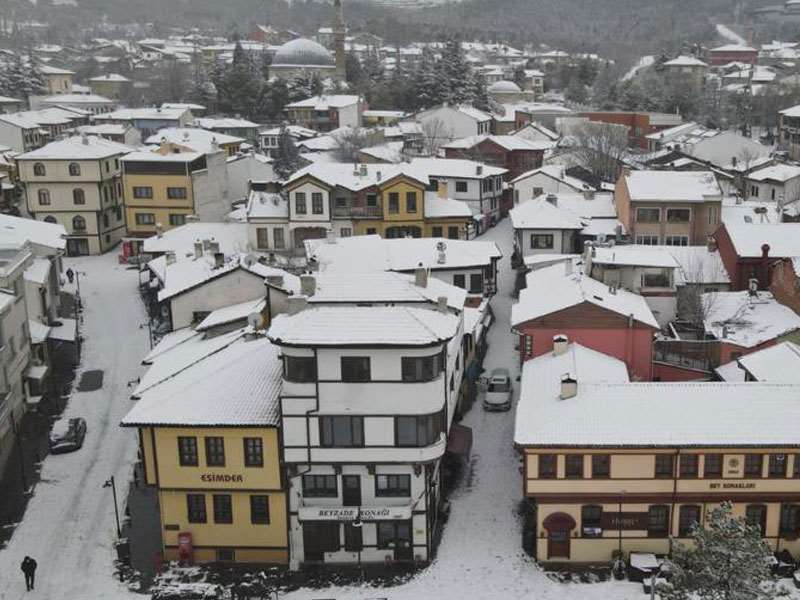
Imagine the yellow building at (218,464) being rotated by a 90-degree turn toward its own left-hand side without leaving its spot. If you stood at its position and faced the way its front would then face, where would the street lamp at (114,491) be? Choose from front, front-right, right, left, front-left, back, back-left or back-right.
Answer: back-left

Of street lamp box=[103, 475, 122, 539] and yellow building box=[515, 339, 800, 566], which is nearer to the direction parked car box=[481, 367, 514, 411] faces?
the yellow building

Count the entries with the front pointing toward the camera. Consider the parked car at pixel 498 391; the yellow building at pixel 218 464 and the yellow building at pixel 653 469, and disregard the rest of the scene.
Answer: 3

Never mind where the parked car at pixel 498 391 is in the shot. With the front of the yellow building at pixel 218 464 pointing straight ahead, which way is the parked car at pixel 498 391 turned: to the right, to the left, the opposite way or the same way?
the same way

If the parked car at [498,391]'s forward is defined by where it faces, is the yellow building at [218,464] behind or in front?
in front

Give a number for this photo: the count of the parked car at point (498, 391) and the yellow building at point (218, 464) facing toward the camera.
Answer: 2

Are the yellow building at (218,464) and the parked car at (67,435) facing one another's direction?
no

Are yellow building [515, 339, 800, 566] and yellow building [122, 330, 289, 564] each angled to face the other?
no

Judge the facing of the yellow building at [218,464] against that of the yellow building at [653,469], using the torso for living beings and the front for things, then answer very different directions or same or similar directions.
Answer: same or similar directions

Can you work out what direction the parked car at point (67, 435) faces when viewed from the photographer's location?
facing the viewer and to the left of the viewer

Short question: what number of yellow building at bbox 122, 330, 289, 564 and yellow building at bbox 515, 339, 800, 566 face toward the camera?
2

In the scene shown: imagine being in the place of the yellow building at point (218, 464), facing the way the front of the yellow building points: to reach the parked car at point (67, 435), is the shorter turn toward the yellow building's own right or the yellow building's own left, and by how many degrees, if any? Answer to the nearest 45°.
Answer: approximately 135° to the yellow building's own right

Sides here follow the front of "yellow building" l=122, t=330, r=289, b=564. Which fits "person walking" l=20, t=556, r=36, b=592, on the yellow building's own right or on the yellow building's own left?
on the yellow building's own right

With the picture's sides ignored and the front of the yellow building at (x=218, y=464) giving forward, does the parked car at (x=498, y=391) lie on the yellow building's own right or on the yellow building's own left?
on the yellow building's own left

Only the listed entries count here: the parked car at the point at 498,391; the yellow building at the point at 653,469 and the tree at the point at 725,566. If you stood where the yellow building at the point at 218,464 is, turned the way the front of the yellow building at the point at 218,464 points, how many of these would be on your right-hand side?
0

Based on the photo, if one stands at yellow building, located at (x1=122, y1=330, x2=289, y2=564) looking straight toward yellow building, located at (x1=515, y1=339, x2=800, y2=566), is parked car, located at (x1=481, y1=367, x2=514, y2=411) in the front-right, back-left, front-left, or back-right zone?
front-left

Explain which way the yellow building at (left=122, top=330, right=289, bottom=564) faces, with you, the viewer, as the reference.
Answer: facing the viewer

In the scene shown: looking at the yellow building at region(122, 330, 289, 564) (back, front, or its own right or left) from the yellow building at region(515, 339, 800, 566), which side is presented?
left

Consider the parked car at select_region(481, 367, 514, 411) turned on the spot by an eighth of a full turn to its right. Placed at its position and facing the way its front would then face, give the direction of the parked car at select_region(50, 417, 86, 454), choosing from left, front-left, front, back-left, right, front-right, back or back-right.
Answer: front-right

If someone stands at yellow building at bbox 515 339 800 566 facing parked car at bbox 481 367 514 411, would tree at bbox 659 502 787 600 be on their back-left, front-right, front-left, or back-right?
back-left
